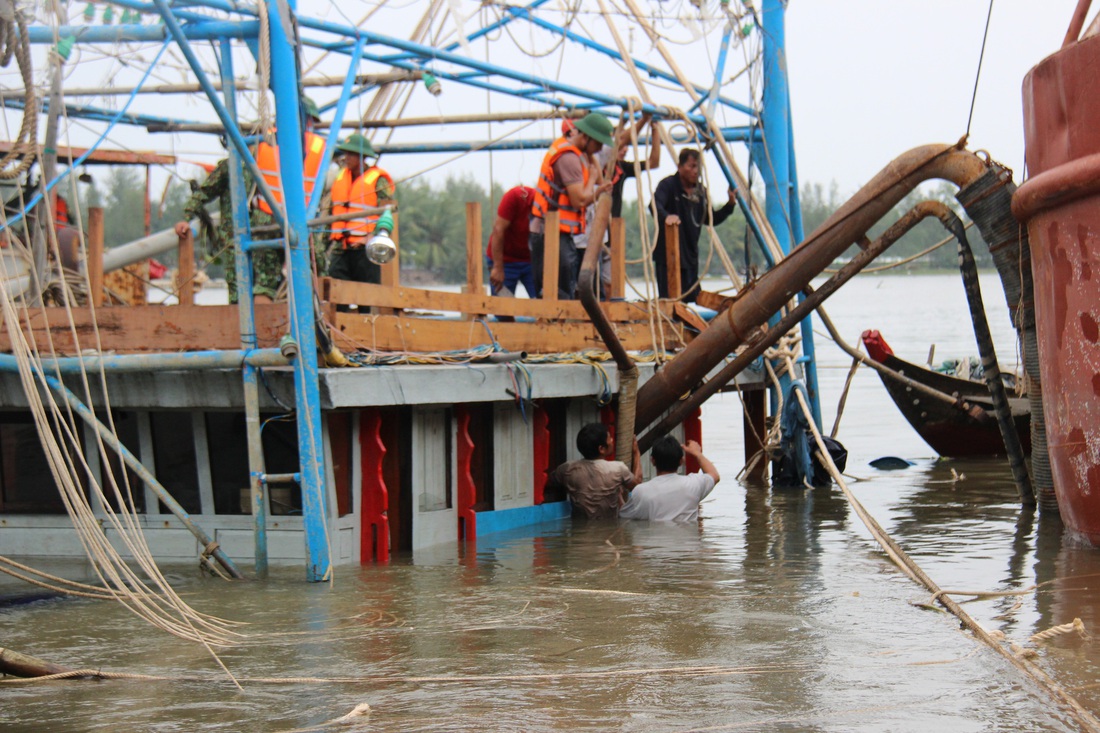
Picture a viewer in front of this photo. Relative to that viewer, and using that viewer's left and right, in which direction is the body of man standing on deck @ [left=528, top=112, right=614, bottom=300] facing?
facing to the right of the viewer

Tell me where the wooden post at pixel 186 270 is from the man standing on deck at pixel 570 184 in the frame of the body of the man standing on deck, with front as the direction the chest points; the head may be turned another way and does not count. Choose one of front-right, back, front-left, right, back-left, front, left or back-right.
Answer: back-right

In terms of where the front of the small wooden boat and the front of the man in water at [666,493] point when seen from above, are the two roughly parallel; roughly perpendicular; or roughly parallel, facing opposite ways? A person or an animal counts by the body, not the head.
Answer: roughly perpendicular

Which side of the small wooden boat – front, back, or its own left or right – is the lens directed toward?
left

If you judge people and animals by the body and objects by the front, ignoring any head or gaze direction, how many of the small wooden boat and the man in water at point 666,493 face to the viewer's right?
0

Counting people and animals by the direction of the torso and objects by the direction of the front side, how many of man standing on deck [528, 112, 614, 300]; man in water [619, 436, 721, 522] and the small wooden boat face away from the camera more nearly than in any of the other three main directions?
1

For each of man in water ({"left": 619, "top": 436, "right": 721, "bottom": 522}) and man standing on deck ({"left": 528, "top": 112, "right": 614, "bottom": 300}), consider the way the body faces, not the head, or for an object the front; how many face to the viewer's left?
0

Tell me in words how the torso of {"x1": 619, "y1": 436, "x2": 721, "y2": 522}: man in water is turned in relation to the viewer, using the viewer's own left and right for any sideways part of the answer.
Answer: facing away from the viewer

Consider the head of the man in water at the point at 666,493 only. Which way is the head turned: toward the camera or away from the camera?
away from the camera

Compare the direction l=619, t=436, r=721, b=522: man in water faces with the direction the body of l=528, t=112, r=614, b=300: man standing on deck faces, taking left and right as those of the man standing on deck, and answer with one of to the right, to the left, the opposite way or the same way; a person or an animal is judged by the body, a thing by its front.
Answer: to the left

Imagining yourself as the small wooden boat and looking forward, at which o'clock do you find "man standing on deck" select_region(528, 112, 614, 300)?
The man standing on deck is roughly at 10 o'clock from the small wooden boat.

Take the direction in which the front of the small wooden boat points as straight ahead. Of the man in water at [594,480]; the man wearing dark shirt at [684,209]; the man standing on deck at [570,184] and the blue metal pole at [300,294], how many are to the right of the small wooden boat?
0

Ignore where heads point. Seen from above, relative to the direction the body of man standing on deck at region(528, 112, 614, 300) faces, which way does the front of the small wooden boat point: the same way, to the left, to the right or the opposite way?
the opposite way

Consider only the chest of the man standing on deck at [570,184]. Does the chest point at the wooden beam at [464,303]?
no

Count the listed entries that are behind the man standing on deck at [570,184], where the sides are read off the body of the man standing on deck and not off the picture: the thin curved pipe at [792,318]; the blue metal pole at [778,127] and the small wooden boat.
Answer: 0
